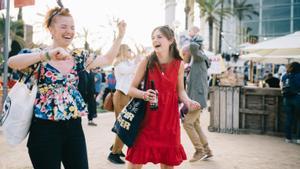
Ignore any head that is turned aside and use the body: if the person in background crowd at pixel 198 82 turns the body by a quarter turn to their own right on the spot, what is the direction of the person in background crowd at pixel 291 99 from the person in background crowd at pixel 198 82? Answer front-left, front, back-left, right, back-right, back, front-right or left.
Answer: front-right

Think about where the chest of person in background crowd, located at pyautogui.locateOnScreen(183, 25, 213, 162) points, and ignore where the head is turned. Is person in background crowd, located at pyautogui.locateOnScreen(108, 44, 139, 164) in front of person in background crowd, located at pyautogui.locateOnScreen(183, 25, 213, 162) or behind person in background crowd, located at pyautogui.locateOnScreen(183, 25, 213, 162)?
in front

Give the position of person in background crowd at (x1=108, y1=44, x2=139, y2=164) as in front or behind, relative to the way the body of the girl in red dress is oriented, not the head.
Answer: behind

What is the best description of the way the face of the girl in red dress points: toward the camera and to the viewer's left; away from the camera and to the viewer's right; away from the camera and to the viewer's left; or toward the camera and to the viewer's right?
toward the camera and to the viewer's left

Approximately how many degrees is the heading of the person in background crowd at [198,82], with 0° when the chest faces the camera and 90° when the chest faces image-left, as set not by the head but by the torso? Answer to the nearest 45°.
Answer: approximately 90°

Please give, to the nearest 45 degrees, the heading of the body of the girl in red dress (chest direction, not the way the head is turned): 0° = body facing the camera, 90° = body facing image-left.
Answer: approximately 0°
